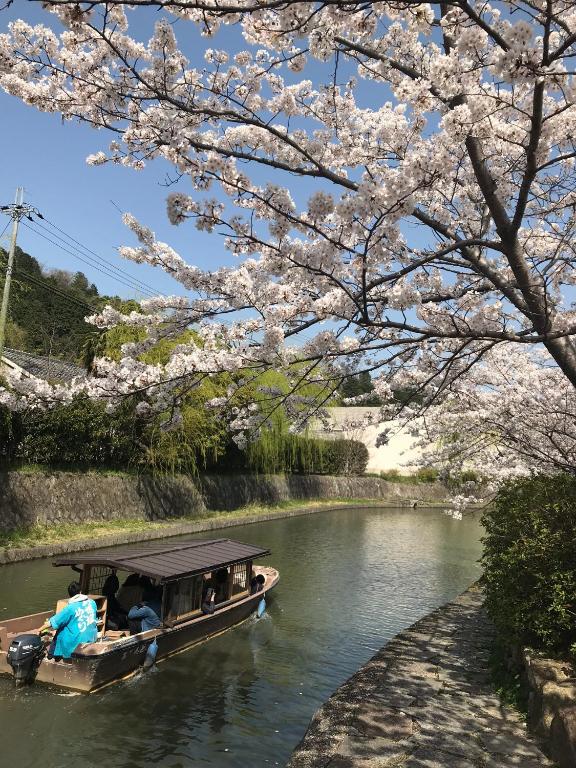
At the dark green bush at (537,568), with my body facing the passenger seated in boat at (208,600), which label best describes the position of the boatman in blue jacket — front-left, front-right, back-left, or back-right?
front-left

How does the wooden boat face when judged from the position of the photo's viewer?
facing away from the viewer and to the right of the viewer

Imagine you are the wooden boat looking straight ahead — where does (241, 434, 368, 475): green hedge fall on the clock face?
The green hedge is roughly at 11 o'clock from the wooden boat.

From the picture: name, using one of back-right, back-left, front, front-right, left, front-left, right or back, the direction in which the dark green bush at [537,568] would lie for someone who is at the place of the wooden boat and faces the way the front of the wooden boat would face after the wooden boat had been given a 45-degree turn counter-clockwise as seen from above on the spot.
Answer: back-right

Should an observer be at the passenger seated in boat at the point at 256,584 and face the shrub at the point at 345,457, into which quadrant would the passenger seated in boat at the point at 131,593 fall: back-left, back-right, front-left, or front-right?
back-left
